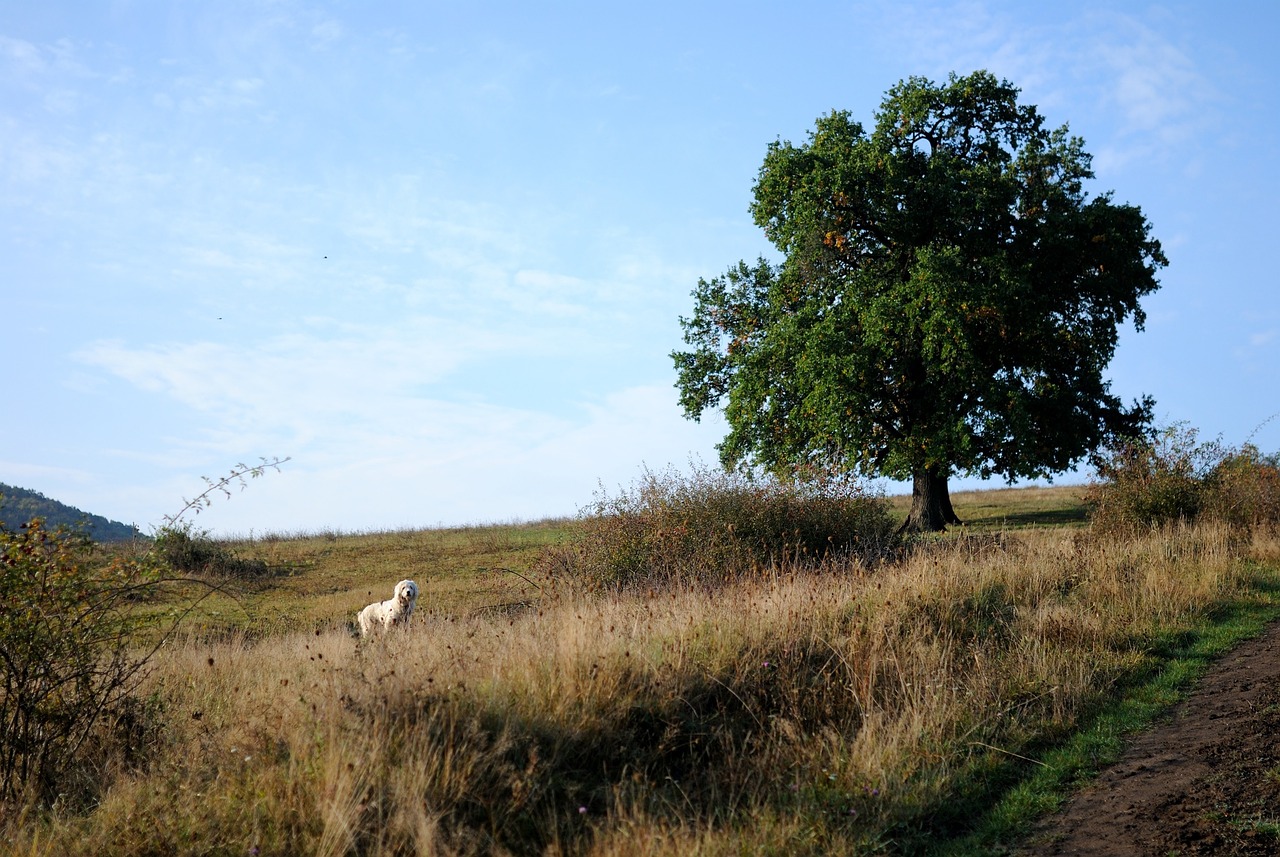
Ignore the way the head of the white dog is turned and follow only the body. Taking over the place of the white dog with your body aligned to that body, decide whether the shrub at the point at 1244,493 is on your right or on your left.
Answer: on your left

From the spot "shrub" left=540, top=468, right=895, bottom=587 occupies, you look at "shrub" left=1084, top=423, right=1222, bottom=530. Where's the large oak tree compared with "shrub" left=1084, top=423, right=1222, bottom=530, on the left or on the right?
left

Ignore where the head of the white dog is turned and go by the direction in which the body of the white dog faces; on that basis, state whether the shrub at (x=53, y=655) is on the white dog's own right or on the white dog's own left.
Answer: on the white dog's own right

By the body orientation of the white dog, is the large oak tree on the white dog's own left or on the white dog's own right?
on the white dog's own left

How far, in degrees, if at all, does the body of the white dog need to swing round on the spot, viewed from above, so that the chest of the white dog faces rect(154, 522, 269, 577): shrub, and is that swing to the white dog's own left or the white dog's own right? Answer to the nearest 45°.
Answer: approximately 135° to the white dog's own left

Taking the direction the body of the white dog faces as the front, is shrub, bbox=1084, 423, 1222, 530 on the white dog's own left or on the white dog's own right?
on the white dog's own left

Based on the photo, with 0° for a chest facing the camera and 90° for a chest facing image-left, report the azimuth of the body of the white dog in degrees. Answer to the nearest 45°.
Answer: approximately 315°

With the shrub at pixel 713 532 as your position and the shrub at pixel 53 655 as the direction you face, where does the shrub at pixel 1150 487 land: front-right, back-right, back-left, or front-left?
back-left
